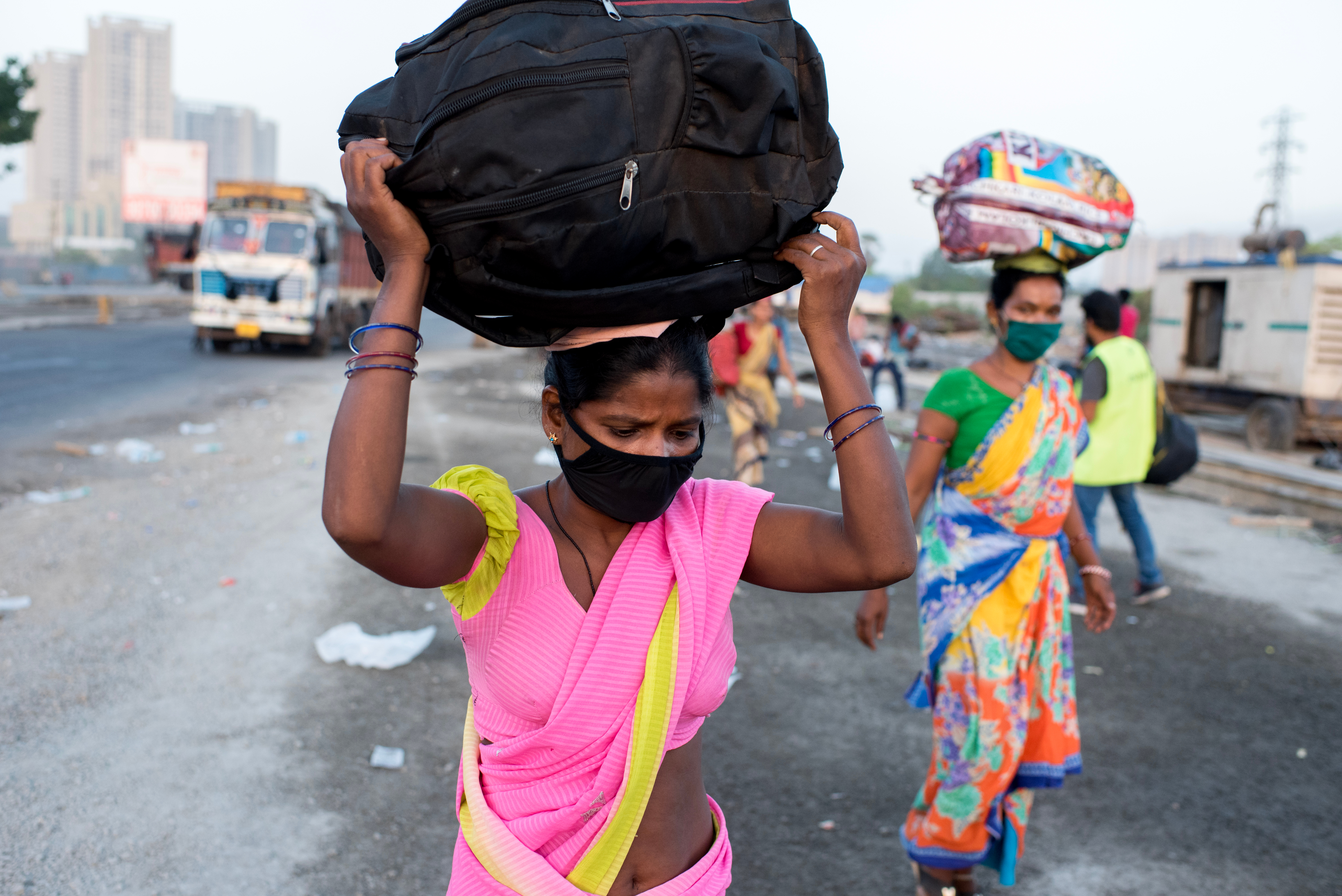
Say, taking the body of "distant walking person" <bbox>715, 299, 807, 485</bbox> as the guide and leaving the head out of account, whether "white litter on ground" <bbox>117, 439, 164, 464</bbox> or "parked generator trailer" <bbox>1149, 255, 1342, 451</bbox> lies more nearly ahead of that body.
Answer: the white litter on ground

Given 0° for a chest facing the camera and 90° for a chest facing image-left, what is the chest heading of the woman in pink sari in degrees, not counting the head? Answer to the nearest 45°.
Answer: approximately 0°

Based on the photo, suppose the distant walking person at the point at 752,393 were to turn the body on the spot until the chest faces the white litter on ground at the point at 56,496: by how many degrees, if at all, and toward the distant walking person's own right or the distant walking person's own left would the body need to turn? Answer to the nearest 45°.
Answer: approximately 45° to the distant walking person's own right

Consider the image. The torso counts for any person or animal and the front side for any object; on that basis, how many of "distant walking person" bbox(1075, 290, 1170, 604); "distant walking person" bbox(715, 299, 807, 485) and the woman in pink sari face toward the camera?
2

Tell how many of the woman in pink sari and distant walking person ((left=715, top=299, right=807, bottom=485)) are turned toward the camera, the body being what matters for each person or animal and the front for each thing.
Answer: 2

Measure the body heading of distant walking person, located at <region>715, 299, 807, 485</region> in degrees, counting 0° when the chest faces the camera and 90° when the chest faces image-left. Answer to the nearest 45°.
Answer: approximately 0°
